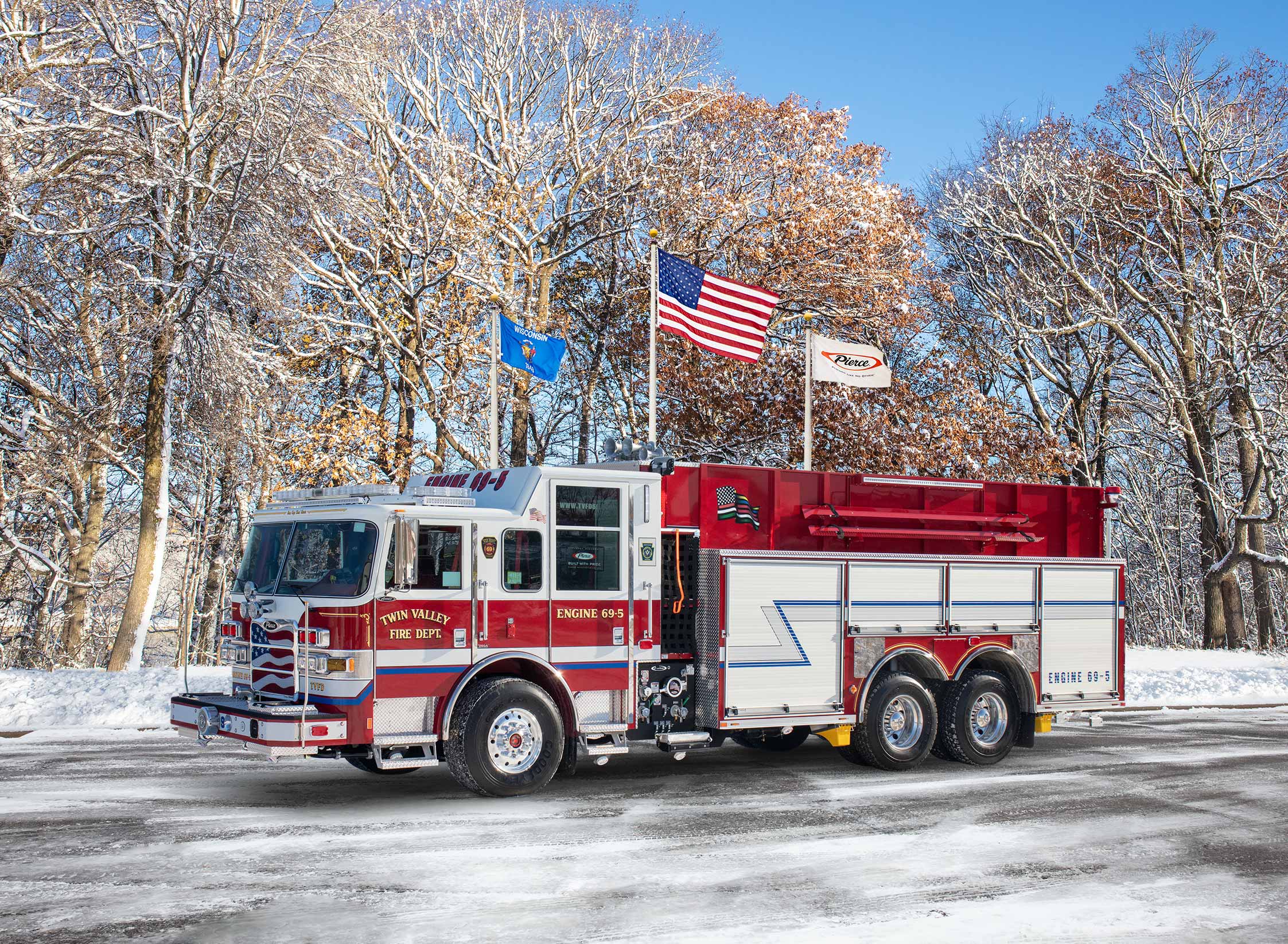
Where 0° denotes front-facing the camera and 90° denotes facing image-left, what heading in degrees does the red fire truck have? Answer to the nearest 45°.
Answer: approximately 45°
